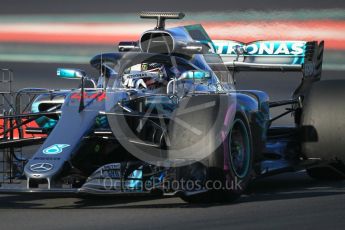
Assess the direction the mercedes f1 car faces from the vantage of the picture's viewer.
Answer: facing the viewer and to the left of the viewer
